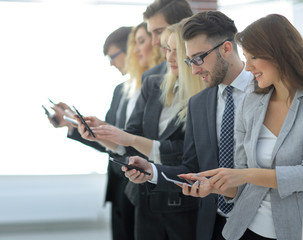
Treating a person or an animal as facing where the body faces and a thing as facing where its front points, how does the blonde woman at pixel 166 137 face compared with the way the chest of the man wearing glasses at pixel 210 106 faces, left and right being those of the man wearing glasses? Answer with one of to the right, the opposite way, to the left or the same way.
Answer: the same way

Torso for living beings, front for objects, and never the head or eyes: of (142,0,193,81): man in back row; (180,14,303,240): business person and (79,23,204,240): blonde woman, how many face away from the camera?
0

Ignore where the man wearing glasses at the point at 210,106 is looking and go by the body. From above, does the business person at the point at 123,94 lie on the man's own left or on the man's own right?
on the man's own right

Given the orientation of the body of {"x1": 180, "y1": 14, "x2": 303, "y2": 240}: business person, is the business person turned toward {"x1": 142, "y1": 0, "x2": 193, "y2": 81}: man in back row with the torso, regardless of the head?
no

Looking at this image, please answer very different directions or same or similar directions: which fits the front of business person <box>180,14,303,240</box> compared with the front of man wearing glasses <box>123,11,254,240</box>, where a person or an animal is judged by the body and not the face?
same or similar directions

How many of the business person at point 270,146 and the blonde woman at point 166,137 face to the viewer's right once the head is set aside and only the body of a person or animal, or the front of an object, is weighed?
0

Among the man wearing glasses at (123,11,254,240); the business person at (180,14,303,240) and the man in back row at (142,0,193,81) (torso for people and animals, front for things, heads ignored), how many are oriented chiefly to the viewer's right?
0

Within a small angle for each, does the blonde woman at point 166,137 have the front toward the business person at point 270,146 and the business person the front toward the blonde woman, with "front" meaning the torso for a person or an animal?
no

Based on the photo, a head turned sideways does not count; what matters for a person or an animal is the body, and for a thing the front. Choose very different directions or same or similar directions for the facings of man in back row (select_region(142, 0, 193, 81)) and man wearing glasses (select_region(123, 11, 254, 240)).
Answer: same or similar directions

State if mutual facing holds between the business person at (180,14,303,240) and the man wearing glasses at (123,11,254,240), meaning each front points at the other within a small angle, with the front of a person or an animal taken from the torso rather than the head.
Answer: no

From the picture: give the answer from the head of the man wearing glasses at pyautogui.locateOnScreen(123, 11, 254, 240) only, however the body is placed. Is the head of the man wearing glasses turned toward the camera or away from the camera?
toward the camera

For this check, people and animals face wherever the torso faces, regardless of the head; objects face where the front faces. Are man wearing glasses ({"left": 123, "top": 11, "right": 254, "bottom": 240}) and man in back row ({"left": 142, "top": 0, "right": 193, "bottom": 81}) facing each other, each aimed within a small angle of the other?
no
